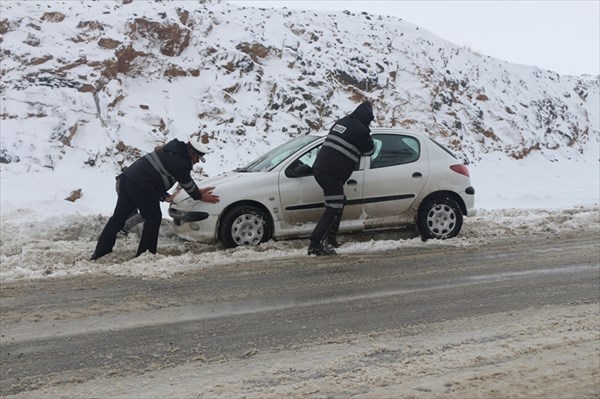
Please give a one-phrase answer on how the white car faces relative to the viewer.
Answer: facing to the left of the viewer
